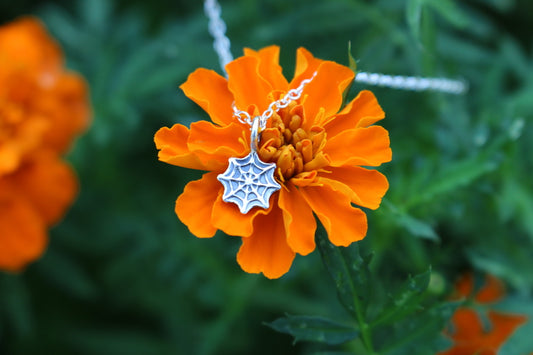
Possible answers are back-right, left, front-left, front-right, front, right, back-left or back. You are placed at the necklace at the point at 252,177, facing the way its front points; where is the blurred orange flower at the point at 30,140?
back-right

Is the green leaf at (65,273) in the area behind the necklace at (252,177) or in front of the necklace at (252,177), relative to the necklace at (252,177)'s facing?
behind

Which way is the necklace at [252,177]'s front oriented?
toward the camera

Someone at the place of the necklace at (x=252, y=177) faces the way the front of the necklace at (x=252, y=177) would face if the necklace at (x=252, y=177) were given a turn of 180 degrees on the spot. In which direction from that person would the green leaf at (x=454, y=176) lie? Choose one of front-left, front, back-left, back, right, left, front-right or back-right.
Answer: front-right

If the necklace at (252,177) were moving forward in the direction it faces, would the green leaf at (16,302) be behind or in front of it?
behind

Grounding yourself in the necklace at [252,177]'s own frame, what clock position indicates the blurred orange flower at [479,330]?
The blurred orange flower is roughly at 7 o'clock from the necklace.
